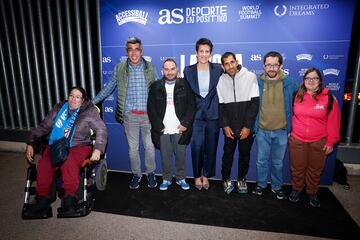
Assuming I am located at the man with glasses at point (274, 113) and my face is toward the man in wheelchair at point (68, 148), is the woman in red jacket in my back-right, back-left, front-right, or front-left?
back-left

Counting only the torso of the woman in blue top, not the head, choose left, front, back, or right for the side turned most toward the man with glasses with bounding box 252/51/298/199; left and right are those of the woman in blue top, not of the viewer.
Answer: left

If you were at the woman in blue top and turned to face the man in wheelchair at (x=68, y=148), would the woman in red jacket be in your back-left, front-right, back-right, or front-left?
back-left

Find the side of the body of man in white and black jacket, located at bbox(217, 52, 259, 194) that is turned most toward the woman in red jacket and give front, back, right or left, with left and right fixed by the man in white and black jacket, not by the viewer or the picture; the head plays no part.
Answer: left

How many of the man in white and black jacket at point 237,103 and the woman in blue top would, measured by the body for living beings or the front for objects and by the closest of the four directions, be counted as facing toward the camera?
2

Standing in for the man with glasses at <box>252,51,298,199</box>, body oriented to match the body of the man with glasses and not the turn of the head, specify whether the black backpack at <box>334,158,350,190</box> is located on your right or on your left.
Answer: on your left

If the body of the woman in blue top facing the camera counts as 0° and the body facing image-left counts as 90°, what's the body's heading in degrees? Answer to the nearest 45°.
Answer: approximately 0°

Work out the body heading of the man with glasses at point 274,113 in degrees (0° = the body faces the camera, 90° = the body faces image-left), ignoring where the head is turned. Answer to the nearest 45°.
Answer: approximately 0°

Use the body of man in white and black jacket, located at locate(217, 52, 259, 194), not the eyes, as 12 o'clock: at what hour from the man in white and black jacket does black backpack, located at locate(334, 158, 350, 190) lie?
The black backpack is roughly at 8 o'clock from the man in white and black jacket.
